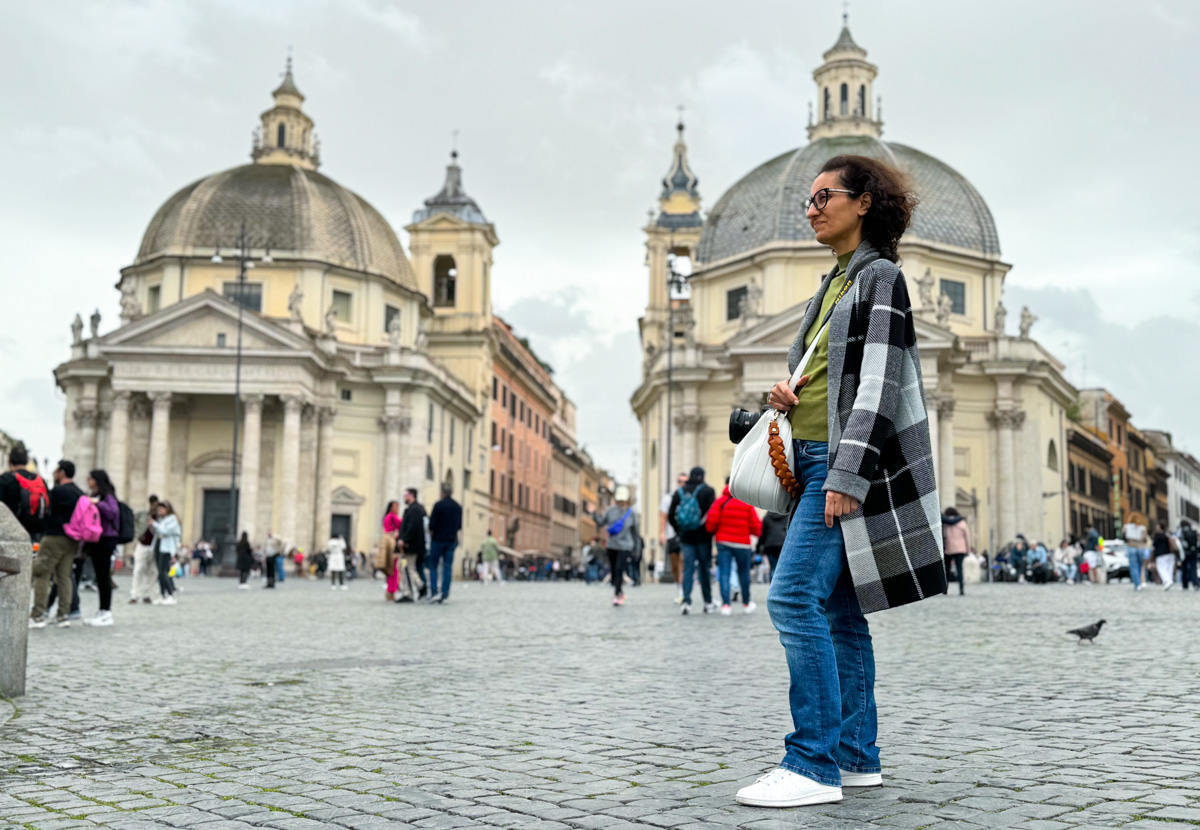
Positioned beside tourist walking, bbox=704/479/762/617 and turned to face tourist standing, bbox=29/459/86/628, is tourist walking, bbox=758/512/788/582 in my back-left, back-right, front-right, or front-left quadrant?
back-right

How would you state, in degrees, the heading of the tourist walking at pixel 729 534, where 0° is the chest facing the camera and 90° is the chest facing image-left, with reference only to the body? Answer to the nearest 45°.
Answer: approximately 180°

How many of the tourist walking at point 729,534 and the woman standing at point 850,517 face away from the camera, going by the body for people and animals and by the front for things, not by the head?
1

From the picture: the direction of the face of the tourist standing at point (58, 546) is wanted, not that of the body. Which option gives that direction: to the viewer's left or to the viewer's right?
to the viewer's left

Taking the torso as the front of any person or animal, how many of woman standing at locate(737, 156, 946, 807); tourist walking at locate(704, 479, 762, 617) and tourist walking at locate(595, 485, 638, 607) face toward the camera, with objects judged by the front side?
1
